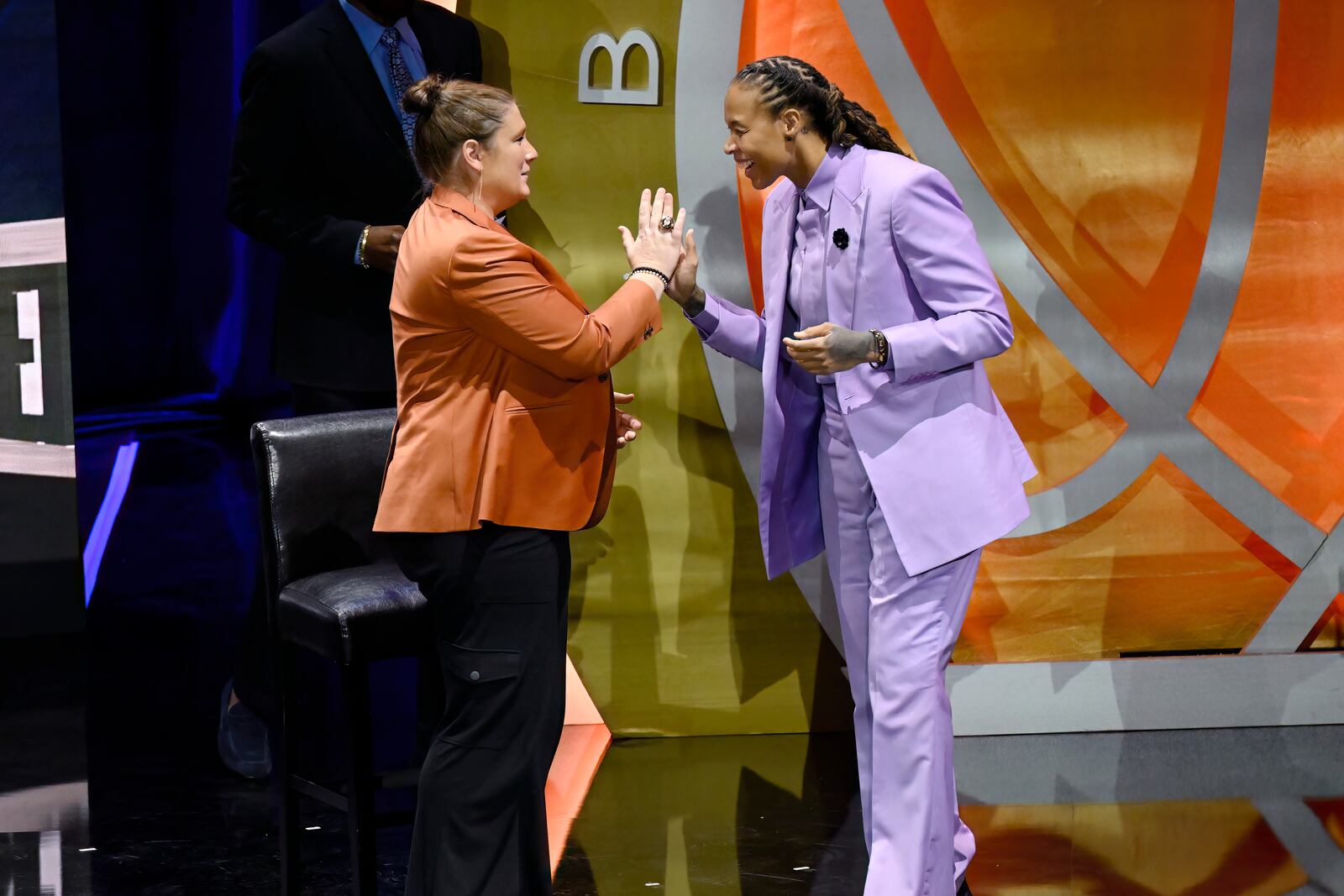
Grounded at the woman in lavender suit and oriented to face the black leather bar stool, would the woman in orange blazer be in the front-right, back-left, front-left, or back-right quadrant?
front-left

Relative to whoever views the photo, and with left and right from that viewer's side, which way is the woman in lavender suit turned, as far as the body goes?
facing the viewer and to the left of the viewer

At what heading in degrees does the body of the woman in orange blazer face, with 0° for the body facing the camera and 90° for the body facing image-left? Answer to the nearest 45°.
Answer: approximately 270°

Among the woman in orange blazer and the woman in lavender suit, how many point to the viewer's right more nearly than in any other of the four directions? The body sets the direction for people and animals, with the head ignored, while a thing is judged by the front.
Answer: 1

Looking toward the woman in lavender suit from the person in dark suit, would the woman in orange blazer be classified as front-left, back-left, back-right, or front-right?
front-right

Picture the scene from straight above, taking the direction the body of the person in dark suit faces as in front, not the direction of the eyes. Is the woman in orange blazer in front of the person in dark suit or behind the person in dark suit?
in front

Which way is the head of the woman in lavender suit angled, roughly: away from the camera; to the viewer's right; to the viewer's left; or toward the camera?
to the viewer's left

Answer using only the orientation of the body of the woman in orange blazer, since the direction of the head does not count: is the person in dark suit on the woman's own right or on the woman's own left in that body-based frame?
on the woman's own left

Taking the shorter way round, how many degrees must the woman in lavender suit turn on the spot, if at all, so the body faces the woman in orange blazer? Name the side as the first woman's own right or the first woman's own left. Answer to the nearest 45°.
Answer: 0° — they already face them

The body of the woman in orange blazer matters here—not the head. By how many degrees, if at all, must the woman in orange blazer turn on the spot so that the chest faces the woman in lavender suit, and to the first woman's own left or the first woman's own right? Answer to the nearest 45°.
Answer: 0° — they already face them

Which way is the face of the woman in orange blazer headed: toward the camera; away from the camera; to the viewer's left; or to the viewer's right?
to the viewer's right

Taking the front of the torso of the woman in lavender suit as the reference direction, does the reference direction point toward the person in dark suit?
no

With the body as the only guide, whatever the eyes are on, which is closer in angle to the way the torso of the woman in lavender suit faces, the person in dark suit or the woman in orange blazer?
the woman in orange blazer

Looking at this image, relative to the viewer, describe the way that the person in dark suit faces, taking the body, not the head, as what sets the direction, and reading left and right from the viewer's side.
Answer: facing the viewer and to the right of the viewer

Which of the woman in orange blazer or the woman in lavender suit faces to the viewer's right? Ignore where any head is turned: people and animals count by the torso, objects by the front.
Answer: the woman in orange blazer
